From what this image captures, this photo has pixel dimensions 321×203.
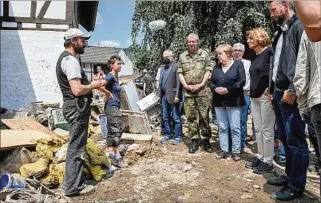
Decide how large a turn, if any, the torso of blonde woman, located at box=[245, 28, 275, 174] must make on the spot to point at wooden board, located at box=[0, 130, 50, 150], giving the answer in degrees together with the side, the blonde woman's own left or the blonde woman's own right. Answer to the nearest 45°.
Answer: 0° — they already face it

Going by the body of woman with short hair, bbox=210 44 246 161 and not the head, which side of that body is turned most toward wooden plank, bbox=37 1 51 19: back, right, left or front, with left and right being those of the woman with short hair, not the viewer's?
right

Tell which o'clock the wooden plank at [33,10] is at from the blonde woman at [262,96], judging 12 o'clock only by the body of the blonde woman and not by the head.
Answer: The wooden plank is roughly at 1 o'clock from the blonde woman.

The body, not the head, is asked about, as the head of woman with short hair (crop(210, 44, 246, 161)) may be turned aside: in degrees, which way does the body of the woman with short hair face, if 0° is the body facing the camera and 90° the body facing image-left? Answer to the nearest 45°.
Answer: approximately 45°

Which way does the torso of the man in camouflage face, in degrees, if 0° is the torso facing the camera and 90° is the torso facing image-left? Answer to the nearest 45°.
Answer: approximately 0°

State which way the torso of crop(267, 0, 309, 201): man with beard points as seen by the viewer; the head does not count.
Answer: to the viewer's left

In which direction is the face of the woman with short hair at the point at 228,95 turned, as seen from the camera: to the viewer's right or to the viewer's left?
to the viewer's left

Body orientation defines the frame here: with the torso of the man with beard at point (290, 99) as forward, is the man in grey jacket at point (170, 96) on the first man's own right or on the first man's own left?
on the first man's own right

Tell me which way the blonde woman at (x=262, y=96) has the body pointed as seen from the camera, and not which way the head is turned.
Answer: to the viewer's left

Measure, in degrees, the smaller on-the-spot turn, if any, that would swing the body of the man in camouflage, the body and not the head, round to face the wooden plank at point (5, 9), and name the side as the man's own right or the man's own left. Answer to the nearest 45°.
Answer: approximately 135° to the man's own right

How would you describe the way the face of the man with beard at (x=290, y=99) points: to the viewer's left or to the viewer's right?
to the viewer's left

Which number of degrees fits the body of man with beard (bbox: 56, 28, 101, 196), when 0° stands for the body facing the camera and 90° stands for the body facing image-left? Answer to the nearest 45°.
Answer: approximately 270°

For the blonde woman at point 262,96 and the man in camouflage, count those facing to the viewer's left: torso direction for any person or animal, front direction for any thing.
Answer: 1
